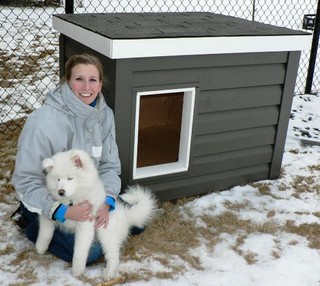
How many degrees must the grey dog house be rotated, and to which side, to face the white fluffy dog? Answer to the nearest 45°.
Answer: approximately 90° to its right

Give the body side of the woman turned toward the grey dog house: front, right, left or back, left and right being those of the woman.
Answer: left

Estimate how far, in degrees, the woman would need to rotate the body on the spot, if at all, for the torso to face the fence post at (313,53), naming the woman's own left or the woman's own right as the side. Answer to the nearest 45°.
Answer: approximately 90° to the woman's own left

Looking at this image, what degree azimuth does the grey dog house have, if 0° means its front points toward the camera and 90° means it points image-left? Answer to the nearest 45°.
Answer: approximately 315°

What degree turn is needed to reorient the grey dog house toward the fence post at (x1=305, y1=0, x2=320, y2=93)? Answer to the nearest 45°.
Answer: approximately 90° to its left

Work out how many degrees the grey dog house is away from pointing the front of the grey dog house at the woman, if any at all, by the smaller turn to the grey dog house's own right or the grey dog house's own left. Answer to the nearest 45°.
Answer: approximately 90° to the grey dog house's own right

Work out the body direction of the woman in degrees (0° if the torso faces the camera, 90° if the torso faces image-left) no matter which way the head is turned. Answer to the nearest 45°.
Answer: approximately 315°
